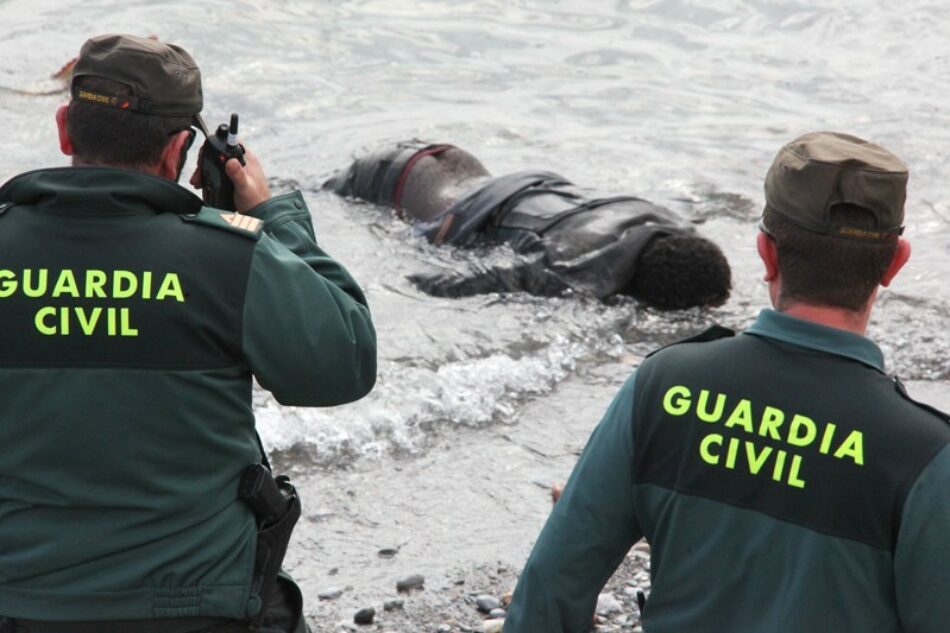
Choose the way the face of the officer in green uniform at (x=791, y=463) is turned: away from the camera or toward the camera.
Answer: away from the camera

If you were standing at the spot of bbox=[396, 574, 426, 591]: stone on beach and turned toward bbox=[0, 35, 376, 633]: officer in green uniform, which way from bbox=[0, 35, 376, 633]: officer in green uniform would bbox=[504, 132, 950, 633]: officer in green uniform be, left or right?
left

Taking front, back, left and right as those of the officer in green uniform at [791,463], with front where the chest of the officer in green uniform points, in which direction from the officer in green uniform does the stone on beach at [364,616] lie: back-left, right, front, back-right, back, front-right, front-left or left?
front-left

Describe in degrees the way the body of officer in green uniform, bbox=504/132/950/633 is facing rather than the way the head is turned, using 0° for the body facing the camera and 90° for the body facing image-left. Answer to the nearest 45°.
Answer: approximately 180°

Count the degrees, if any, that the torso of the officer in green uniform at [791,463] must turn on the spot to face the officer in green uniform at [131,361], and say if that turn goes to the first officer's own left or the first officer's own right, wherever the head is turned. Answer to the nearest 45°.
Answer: approximately 90° to the first officer's own left

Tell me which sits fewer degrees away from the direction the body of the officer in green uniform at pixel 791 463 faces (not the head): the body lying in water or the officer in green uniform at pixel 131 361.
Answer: the body lying in water

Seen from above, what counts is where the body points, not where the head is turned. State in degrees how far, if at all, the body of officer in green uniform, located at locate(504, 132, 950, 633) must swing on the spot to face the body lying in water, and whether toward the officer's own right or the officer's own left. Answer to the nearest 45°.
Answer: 0° — they already face them
